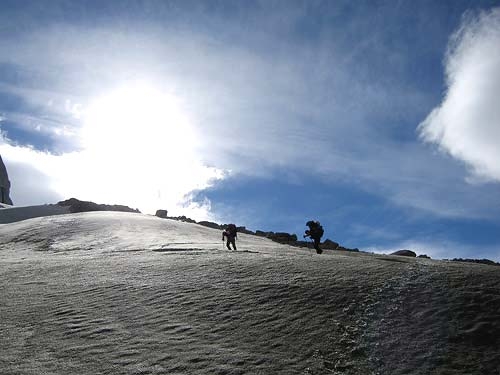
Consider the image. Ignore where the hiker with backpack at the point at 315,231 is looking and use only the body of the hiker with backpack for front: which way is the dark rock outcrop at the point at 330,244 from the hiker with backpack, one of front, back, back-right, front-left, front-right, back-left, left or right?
right

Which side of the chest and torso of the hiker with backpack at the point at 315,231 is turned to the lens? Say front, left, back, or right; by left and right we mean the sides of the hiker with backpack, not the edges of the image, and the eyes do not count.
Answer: left

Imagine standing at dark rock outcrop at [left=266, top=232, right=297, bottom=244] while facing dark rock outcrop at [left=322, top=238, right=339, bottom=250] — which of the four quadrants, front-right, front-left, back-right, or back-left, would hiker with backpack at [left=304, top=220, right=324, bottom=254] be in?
front-right

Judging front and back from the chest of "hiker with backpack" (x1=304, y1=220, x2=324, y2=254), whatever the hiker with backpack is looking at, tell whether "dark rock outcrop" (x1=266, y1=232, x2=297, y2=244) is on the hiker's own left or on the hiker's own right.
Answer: on the hiker's own right
